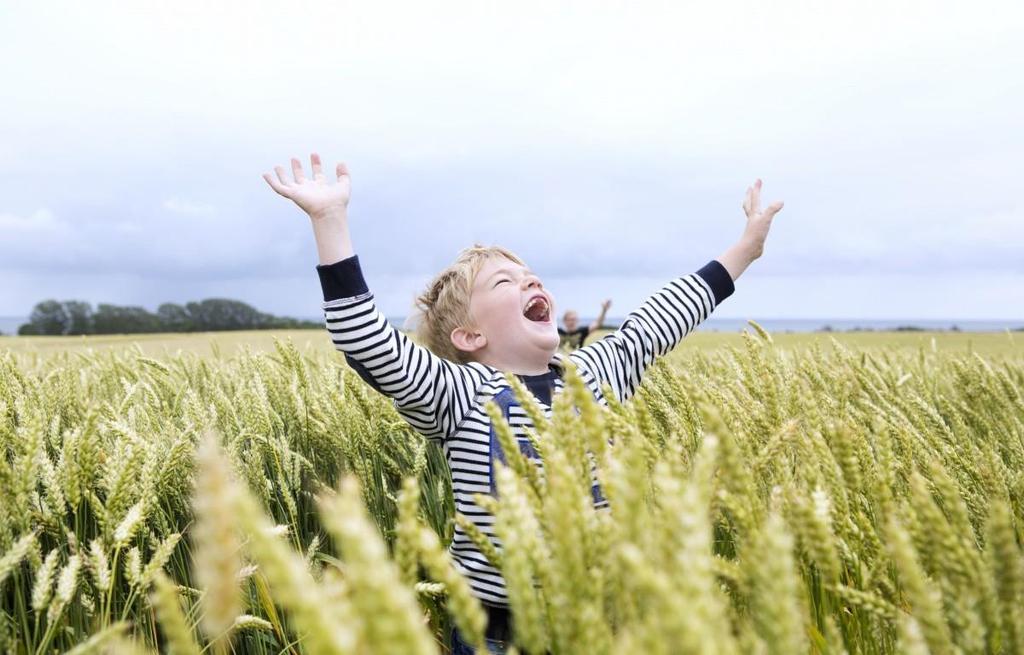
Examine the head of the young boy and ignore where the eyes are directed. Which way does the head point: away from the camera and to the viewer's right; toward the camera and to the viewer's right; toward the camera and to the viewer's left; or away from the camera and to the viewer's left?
toward the camera and to the viewer's right

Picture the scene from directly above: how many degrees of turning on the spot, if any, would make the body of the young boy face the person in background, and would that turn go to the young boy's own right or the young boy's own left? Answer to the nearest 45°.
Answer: approximately 135° to the young boy's own left

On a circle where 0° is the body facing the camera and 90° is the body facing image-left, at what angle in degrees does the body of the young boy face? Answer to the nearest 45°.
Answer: approximately 315°
